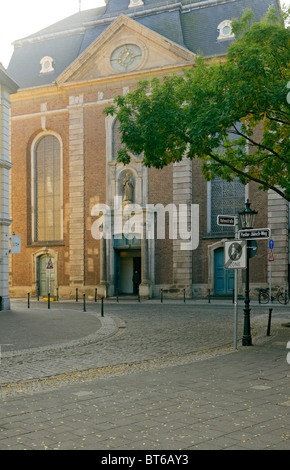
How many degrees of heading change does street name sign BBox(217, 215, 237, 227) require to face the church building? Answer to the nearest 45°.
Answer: approximately 135° to its left

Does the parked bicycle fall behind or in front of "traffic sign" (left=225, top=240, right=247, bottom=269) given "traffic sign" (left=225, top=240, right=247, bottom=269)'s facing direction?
behind

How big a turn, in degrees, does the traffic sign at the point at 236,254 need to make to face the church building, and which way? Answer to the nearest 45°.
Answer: approximately 180°

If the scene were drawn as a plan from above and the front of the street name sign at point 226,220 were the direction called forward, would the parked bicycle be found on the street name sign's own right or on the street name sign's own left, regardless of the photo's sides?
on the street name sign's own left

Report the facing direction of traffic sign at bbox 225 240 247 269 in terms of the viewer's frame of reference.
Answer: facing the viewer

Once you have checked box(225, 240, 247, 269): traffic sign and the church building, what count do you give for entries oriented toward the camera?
2

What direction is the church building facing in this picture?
toward the camera

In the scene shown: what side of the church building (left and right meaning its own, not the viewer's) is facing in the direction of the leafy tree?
front

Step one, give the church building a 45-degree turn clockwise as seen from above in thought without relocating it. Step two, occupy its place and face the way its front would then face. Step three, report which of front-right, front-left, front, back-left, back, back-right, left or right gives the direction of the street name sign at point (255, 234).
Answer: front-left
